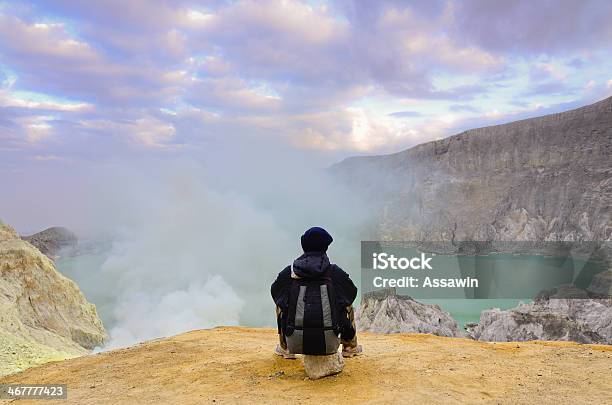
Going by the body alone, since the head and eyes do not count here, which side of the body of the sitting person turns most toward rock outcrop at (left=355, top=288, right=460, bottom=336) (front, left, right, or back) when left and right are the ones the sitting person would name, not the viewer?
front

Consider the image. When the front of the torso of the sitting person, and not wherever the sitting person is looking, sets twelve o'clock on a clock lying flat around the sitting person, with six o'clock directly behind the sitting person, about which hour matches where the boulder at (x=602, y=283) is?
The boulder is roughly at 1 o'clock from the sitting person.

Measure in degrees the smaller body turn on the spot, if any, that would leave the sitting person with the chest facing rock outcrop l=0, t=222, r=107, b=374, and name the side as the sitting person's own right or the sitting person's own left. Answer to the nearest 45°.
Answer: approximately 45° to the sitting person's own left

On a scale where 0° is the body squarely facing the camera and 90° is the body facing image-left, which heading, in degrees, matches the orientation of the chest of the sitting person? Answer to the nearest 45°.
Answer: approximately 180°

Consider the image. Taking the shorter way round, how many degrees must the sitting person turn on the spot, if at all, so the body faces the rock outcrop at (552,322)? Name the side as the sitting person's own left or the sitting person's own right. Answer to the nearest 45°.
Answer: approximately 45° to the sitting person's own right

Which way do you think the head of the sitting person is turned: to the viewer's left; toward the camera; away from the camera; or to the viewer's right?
away from the camera
